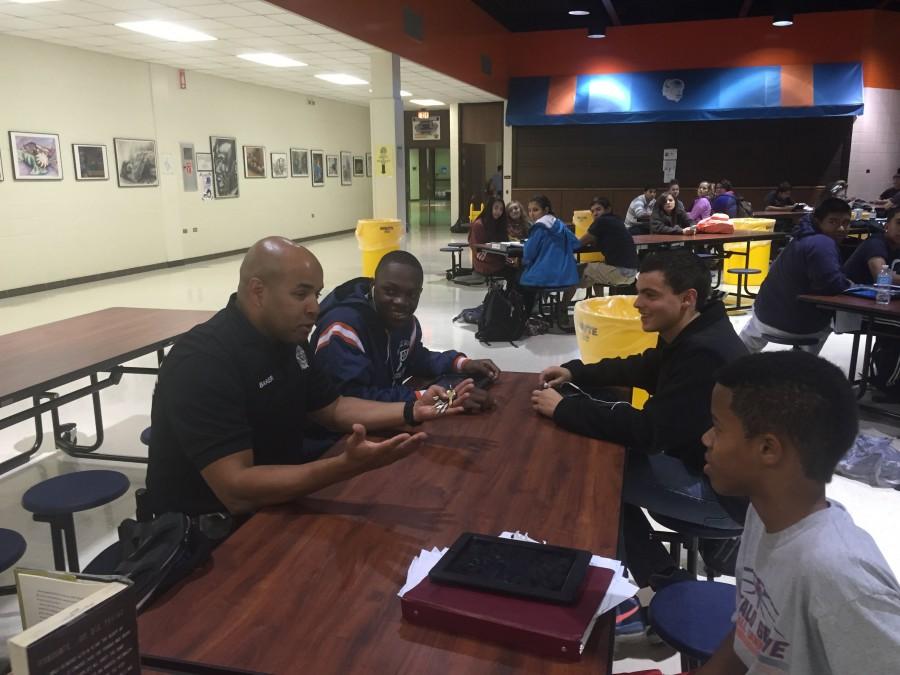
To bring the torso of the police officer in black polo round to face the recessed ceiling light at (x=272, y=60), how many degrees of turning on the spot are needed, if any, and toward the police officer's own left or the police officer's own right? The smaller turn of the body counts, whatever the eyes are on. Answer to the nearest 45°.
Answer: approximately 135° to the police officer's own left

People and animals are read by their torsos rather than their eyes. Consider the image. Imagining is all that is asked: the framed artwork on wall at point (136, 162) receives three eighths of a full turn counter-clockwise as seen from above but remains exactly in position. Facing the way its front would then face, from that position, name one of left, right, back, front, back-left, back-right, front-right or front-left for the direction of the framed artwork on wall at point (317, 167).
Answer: front-right

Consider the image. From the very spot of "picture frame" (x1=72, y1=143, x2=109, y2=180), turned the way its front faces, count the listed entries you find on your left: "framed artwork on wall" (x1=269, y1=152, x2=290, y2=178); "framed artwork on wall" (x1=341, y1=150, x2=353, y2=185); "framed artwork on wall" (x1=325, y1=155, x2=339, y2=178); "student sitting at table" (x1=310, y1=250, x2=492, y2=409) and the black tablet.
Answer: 3

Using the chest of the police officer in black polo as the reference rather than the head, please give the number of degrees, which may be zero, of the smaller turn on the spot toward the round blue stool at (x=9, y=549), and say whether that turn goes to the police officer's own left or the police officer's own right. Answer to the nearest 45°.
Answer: approximately 135° to the police officer's own right

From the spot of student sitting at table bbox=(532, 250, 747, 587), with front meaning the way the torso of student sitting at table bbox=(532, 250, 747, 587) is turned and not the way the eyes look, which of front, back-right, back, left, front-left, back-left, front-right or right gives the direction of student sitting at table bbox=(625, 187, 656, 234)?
right

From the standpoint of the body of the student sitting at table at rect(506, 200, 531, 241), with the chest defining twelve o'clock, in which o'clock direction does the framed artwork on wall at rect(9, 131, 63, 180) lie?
The framed artwork on wall is roughly at 3 o'clock from the student sitting at table.

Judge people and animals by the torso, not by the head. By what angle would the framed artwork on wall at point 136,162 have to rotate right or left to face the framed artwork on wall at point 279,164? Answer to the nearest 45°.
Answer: approximately 90° to its left

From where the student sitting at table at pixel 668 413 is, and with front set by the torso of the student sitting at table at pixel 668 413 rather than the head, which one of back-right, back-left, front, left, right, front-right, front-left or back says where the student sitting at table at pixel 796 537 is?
left

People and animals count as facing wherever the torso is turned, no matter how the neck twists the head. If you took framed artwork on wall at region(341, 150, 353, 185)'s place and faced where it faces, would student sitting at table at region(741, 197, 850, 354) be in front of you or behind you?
in front

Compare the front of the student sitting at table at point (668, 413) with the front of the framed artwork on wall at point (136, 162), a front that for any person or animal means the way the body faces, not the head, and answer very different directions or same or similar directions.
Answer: very different directions

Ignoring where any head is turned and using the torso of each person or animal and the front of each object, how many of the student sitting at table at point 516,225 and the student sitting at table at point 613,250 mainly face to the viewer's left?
1

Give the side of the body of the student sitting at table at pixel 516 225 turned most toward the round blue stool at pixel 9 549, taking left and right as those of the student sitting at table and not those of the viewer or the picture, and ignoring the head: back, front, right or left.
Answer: front

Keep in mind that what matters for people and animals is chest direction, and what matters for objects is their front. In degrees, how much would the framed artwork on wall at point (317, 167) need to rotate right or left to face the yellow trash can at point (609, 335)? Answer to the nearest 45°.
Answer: approximately 45° to its right

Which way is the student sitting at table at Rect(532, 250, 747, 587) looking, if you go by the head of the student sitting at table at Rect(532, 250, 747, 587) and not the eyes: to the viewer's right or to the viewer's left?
to the viewer's left

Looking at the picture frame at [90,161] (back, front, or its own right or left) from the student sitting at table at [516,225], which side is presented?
front

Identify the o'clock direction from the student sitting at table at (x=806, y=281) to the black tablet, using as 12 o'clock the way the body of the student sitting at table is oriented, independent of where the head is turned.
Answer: The black tablet is roughly at 3 o'clock from the student sitting at table.

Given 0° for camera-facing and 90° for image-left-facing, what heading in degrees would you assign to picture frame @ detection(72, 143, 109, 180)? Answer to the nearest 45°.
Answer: approximately 315°
